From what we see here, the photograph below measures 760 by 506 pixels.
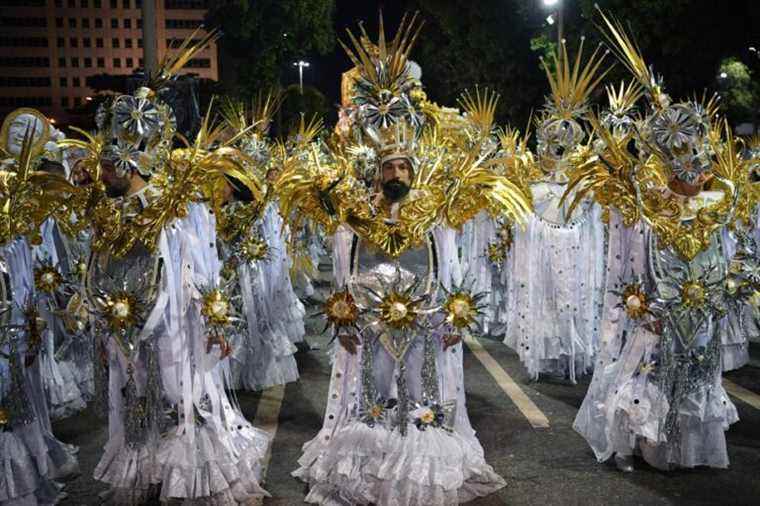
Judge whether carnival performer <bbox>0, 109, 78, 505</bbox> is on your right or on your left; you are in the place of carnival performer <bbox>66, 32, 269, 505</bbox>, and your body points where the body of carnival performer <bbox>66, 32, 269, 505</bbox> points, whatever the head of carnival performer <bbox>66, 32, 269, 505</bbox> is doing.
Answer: on your right

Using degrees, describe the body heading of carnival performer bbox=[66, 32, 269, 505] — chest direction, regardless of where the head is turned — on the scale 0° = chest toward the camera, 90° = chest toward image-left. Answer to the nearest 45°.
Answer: approximately 45°

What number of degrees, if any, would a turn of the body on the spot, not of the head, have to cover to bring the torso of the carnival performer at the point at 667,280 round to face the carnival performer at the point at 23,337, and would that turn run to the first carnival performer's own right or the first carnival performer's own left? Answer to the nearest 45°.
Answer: approximately 90° to the first carnival performer's own right

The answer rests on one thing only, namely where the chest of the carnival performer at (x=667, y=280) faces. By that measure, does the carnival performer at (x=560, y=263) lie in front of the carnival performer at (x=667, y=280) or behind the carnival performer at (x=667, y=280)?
behind

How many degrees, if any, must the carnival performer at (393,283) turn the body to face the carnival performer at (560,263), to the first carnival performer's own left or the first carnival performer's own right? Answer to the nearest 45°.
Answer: approximately 135° to the first carnival performer's own left

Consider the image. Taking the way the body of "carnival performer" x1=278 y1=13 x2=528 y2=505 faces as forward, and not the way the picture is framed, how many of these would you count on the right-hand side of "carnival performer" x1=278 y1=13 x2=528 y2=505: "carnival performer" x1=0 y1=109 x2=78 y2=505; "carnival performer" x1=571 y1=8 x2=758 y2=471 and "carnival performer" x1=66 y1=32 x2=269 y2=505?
2

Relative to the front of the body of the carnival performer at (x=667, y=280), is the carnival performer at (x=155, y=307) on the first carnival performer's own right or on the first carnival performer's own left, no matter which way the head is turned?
on the first carnival performer's own right

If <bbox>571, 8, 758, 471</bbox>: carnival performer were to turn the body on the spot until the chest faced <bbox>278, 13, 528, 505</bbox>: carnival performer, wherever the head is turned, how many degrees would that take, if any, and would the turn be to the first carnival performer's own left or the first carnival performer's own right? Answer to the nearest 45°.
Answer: approximately 90° to the first carnival performer's own right
